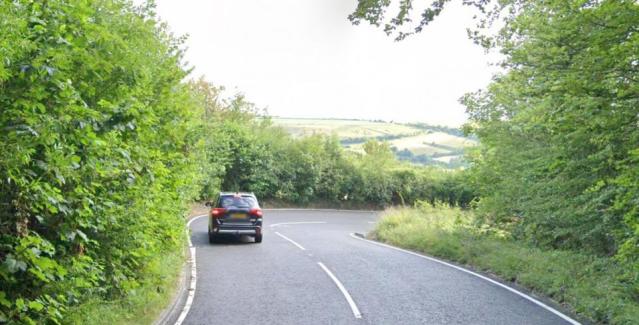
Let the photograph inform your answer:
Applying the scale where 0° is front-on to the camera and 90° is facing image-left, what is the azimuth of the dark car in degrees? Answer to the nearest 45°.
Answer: approximately 180°
